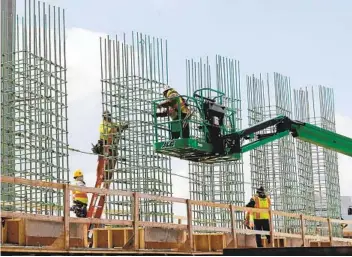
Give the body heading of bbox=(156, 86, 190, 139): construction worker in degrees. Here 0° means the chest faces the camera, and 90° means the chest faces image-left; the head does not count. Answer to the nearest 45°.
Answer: approximately 90°
